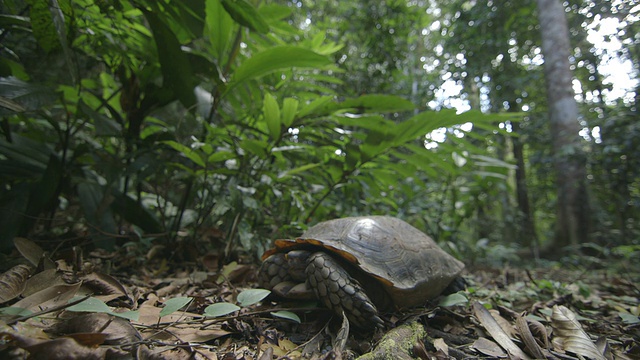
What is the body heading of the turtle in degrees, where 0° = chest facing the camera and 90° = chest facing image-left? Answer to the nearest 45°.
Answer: approximately 45°

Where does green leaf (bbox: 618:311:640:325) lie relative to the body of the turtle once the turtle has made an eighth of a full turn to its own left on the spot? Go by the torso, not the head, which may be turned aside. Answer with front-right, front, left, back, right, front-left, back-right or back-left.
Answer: left

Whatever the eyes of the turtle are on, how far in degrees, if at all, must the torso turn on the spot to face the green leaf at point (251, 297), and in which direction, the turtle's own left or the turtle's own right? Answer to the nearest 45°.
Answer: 0° — it already faces it

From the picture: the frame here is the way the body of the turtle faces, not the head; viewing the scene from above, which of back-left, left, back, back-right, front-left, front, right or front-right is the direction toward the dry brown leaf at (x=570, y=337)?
back-left

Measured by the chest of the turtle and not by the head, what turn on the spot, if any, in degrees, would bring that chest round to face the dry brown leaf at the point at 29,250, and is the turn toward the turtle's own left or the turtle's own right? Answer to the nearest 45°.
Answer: approximately 45° to the turtle's own right

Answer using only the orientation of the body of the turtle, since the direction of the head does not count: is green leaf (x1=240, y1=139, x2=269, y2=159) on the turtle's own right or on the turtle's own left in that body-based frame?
on the turtle's own right

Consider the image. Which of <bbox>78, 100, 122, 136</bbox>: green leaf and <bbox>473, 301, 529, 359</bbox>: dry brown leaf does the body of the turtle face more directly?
the green leaf

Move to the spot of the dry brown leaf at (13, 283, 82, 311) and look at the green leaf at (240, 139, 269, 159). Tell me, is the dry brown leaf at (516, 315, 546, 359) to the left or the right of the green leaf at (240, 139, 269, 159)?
right

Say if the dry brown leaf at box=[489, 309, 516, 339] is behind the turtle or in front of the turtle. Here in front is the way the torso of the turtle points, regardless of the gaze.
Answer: behind
